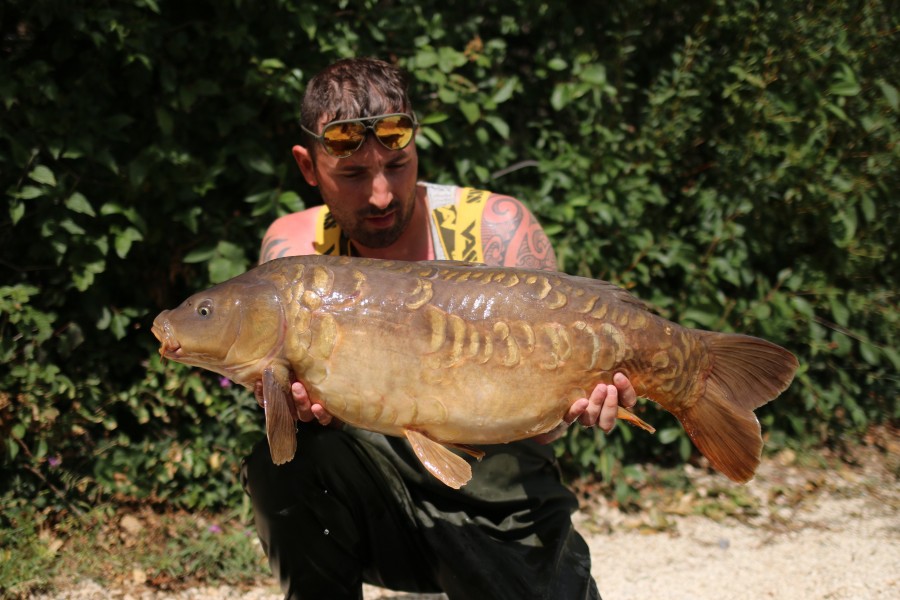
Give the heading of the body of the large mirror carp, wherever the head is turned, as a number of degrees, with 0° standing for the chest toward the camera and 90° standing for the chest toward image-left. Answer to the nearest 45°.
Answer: approximately 90°

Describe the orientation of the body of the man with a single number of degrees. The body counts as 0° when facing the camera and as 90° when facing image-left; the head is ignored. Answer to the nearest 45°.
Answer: approximately 0°
